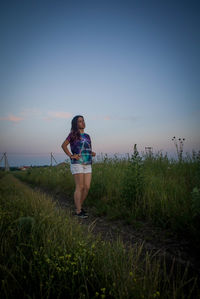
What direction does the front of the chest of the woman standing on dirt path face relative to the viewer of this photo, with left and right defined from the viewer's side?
facing the viewer and to the right of the viewer
